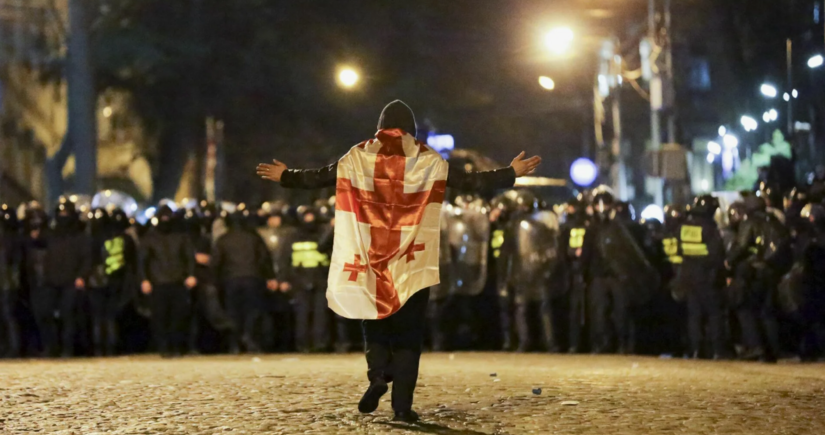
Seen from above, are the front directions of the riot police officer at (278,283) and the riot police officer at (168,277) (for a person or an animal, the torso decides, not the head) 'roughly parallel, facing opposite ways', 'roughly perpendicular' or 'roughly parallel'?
roughly parallel

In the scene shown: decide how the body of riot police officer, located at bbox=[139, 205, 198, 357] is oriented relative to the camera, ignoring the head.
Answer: toward the camera

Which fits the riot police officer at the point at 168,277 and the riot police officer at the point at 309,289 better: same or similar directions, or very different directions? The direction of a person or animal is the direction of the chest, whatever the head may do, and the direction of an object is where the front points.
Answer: same or similar directions

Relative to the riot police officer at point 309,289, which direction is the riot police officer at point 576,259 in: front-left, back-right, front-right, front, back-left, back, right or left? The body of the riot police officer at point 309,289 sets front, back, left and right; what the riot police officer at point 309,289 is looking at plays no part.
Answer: left

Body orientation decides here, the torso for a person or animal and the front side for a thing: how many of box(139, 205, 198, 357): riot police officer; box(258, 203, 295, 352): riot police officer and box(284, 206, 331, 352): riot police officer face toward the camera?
3

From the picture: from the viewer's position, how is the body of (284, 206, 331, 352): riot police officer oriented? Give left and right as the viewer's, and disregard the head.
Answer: facing the viewer

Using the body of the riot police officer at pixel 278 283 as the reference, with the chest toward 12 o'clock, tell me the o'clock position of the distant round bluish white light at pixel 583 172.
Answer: The distant round bluish white light is roughly at 7 o'clock from the riot police officer.

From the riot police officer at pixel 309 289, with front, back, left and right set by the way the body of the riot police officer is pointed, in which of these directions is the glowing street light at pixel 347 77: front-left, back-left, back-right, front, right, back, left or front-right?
back

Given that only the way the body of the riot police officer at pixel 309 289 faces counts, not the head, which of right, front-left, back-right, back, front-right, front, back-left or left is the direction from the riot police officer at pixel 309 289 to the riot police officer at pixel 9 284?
right

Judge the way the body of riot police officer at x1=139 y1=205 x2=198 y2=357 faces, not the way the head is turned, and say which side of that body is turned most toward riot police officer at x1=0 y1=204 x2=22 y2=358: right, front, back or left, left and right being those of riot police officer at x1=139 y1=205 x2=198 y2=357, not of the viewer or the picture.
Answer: right

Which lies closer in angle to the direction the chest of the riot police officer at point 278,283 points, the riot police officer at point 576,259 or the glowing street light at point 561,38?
the riot police officer

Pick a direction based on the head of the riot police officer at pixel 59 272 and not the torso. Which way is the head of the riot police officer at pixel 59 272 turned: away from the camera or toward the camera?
toward the camera

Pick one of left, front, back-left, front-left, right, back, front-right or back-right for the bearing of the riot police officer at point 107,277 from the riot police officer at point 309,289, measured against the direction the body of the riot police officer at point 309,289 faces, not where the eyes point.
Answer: right

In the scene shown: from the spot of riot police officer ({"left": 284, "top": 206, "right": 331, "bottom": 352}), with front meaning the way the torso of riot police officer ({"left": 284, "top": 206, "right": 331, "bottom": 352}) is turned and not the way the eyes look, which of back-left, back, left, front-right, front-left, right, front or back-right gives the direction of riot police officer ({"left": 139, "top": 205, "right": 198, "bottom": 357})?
right

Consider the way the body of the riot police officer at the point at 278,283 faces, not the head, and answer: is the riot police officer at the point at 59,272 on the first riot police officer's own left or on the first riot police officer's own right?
on the first riot police officer's own right

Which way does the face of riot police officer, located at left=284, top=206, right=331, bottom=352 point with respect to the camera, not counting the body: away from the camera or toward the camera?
toward the camera
